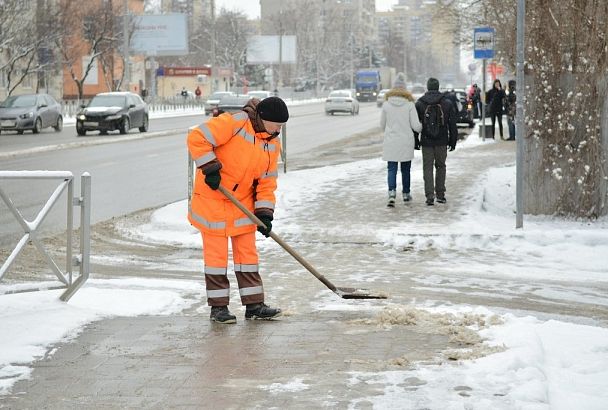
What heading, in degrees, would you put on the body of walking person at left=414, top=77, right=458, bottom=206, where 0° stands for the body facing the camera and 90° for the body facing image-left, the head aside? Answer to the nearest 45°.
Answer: approximately 180°

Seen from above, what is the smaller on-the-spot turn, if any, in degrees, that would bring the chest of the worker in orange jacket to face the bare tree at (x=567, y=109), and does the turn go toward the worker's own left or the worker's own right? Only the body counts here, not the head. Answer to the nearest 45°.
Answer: approximately 90° to the worker's own left

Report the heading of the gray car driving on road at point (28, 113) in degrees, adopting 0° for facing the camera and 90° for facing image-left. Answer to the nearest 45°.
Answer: approximately 45°

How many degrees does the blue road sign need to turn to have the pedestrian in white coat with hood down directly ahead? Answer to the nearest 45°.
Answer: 0° — it already faces them

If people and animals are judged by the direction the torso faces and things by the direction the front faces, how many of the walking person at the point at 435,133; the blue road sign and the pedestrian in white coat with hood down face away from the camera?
2

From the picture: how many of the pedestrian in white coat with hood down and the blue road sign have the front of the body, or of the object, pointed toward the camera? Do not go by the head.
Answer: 1

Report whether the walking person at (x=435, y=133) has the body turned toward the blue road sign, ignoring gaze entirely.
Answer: yes

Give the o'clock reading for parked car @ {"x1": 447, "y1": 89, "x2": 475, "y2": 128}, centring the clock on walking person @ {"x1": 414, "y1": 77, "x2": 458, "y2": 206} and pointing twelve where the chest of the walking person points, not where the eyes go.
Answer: The parked car is roughly at 12 o'clock from the walking person.

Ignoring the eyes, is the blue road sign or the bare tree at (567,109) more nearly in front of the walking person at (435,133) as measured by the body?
the blue road sign

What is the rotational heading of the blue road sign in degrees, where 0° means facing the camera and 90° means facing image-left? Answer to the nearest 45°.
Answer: approximately 0°

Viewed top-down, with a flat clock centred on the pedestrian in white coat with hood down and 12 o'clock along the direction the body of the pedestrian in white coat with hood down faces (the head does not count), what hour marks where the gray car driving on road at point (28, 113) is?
The gray car driving on road is roughly at 11 o'clock from the pedestrian in white coat with hood down.
